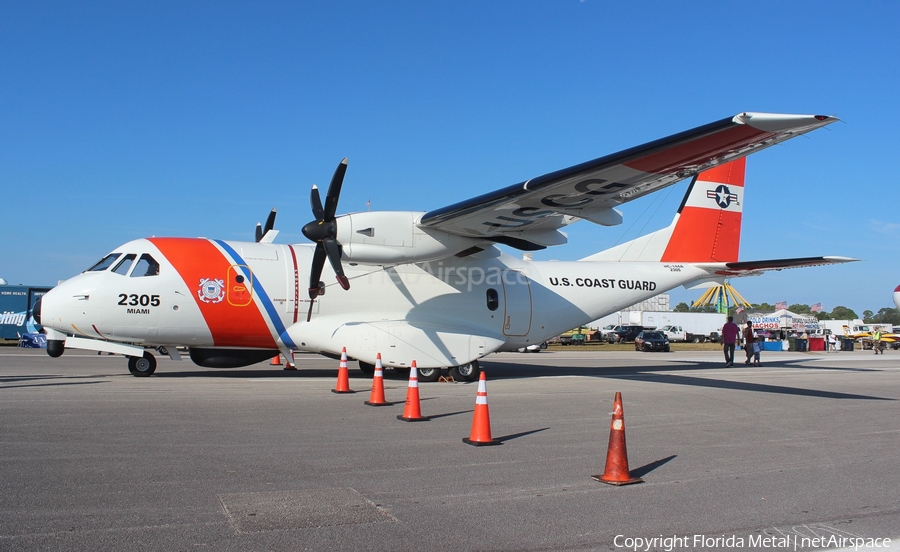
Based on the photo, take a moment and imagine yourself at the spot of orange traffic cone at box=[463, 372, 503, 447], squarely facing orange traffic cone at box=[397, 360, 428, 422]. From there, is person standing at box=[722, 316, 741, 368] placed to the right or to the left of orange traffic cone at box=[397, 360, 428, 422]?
right

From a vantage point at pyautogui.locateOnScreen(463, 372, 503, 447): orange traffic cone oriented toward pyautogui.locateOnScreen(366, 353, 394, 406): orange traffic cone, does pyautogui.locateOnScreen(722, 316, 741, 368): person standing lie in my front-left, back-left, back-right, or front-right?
front-right

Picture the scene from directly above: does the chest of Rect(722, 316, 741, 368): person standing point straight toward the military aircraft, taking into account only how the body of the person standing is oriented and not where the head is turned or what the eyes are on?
no
